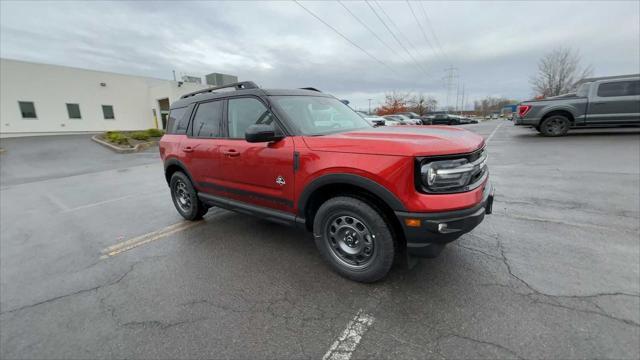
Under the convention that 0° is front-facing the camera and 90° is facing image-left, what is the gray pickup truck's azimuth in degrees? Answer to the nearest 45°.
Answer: approximately 270°

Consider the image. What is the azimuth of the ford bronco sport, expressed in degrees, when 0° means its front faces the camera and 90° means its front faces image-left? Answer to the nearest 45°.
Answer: approximately 315°

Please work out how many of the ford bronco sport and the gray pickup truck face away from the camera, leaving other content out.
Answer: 0

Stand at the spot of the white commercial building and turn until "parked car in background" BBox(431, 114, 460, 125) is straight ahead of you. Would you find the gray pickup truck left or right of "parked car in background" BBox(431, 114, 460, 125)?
right

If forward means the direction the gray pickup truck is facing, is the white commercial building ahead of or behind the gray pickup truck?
behind

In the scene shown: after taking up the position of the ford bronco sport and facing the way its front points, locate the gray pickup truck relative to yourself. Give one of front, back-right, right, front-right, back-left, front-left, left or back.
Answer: left

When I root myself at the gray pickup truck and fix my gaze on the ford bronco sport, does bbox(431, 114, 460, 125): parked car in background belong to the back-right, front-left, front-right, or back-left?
back-right

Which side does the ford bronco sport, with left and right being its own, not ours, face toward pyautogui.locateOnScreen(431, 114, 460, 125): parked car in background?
left

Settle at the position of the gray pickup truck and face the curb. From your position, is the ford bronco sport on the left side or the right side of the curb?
left

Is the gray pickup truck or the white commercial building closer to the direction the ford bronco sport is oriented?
the gray pickup truck

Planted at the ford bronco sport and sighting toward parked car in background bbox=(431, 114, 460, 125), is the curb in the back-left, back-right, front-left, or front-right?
front-left

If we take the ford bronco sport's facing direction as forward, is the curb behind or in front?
behind
